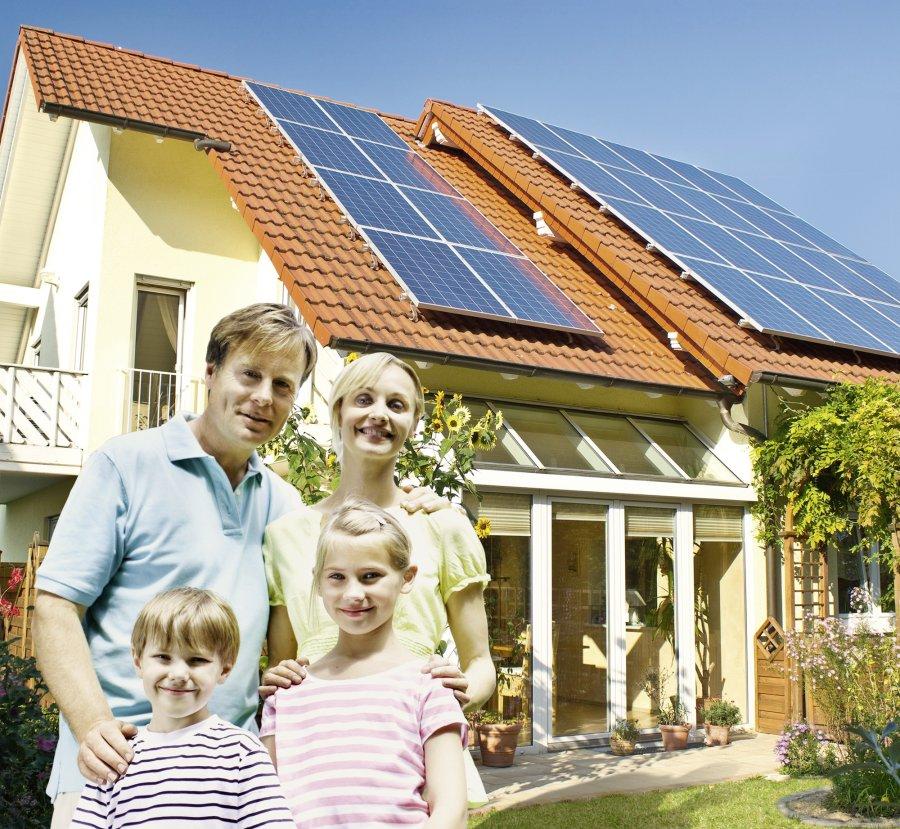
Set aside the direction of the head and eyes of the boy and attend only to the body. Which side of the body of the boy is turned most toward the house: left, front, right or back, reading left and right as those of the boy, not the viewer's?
back

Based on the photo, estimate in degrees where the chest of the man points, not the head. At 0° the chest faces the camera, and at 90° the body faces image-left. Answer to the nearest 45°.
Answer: approximately 315°

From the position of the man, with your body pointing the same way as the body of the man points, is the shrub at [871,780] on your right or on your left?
on your left

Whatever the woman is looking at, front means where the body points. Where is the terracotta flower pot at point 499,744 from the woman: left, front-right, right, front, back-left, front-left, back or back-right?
back

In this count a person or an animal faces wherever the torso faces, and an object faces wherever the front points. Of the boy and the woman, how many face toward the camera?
2

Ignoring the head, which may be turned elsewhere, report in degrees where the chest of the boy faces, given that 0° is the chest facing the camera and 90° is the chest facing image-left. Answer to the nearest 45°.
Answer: approximately 0°

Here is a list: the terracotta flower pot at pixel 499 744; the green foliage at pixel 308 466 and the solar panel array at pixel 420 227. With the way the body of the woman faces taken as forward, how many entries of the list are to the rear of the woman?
3
